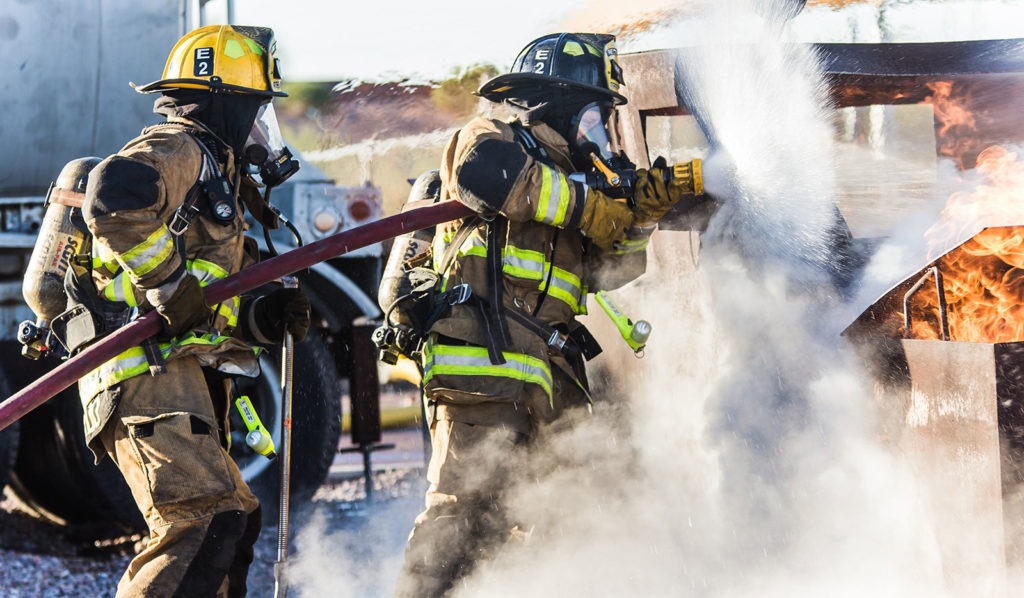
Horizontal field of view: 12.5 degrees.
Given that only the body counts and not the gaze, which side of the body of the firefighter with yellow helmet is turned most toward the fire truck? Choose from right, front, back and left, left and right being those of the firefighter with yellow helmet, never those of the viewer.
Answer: left

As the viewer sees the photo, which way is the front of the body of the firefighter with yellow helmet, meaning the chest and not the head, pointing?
to the viewer's right

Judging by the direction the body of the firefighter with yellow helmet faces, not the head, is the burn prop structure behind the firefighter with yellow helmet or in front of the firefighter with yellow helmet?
in front

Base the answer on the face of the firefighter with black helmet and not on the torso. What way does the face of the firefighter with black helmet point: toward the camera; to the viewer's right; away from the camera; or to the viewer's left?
to the viewer's right
